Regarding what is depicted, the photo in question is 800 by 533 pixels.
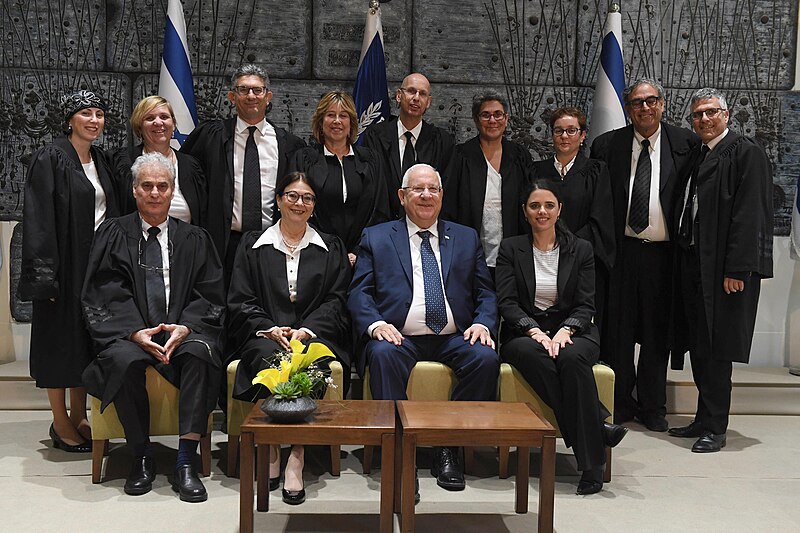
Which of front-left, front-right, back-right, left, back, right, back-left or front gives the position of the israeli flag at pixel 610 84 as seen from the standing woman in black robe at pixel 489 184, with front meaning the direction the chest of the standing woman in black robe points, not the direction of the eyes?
back-left

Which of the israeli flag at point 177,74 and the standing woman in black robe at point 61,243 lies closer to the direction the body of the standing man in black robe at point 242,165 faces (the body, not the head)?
the standing woman in black robe

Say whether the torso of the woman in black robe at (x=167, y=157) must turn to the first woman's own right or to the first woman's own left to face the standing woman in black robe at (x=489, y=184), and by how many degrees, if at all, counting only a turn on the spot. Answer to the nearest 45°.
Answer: approximately 90° to the first woman's own left

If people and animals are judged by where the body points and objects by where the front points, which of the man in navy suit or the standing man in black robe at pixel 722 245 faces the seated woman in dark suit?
the standing man in black robe

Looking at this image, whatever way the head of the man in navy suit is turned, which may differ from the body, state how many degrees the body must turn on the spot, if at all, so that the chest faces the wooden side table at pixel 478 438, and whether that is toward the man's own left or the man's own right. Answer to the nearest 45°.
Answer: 0° — they already face it

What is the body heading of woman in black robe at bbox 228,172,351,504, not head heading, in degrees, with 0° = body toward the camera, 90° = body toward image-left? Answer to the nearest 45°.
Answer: approximately 0°

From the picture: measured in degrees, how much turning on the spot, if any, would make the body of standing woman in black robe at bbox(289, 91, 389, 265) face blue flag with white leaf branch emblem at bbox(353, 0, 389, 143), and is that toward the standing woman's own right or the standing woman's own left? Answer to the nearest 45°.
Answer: approximately 180°

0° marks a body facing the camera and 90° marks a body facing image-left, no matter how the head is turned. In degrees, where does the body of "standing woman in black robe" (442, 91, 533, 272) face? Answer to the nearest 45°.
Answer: approximately 0°

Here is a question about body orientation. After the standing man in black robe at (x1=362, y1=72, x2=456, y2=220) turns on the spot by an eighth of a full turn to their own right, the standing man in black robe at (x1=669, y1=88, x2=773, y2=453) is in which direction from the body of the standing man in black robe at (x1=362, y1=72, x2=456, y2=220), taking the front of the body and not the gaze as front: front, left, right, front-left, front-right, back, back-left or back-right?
back-left

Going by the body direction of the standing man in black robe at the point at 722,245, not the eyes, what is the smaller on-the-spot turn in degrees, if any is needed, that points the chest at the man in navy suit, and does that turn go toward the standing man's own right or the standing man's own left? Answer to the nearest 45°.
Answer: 0° — they already face them

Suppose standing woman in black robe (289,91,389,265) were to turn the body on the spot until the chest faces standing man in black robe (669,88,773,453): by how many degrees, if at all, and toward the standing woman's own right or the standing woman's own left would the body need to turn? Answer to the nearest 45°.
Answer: approximately 90° to the standing woman's own left

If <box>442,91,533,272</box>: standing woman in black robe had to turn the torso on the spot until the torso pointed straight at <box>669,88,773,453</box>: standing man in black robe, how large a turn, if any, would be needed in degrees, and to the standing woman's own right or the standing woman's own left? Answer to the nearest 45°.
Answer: approximately 90° to the standing woman's own left
